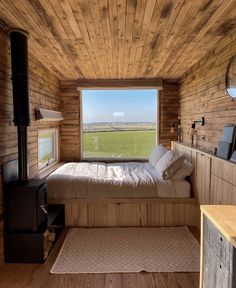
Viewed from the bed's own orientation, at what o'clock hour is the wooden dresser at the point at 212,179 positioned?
The wooden dresser is roughly at 7 o'clock from the bed.

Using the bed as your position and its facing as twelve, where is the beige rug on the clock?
The beige rug is roughly at 9 o'clock from the bed.

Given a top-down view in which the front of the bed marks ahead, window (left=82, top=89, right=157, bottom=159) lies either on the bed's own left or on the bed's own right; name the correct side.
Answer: on the bed's own right

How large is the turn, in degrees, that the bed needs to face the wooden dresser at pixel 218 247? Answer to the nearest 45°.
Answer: approximately 90° to its left

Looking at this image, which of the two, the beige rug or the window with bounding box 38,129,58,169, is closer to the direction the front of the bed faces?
the window

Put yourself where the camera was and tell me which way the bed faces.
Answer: facing to the left of the viewer
